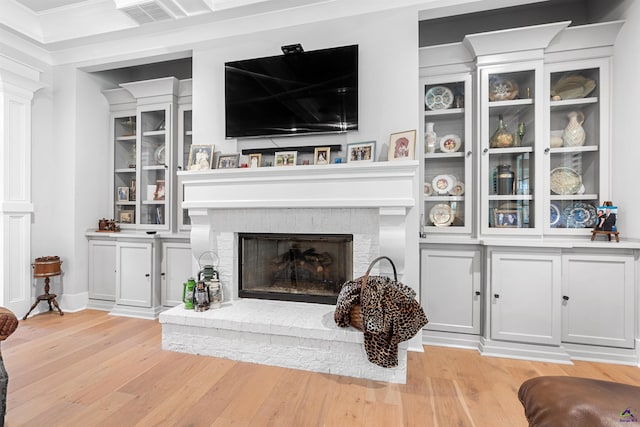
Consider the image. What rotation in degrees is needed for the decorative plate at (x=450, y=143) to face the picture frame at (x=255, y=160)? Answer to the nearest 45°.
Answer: approximately 45° to its right

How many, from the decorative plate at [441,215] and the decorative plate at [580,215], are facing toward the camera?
2

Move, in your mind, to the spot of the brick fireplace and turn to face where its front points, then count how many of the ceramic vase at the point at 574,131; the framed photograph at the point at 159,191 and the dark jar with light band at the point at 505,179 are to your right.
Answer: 1

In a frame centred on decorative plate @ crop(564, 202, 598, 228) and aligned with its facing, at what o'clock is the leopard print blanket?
The leopard print blanket is roughly at 1 o'clock from the decorative plate.

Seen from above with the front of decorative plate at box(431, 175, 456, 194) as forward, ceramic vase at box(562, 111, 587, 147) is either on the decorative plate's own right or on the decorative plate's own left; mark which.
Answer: on the decorative plate's own left

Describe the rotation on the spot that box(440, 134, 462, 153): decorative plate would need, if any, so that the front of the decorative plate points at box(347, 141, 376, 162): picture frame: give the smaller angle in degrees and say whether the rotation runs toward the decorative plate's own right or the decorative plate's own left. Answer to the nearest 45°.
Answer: approximately 45° to the decorative plate's own right

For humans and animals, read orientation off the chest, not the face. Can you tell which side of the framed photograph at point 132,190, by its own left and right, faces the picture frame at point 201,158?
left

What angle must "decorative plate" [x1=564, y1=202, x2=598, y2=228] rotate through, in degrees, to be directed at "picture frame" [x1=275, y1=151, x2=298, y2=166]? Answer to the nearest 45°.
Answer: approximately 45° to its right

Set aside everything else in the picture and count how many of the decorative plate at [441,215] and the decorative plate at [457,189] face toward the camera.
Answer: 2
